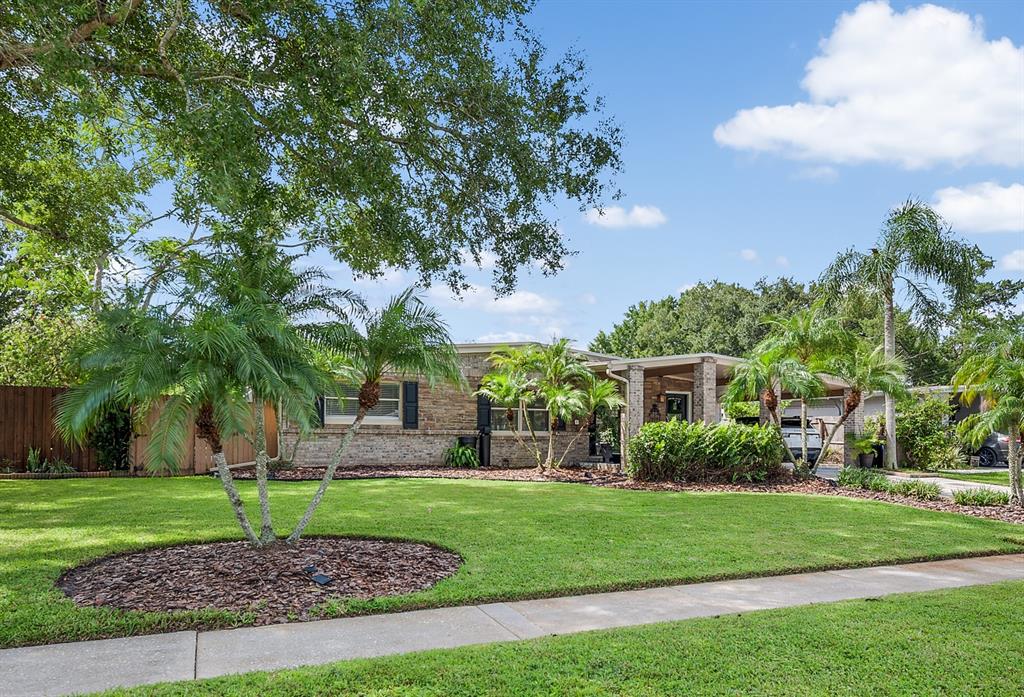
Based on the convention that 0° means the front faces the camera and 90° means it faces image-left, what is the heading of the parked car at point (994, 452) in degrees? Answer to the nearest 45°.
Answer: approximately 135°

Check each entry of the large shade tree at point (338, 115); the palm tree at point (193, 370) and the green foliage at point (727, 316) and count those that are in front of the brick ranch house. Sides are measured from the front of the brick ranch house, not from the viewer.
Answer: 2

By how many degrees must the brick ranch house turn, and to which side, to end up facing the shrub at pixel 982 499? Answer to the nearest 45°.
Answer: approximately 45° to its left

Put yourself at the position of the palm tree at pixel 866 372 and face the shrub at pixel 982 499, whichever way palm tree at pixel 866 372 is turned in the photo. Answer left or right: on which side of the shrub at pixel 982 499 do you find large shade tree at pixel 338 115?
right

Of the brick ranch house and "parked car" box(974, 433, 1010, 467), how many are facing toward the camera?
1

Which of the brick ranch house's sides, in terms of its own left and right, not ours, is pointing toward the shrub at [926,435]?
left

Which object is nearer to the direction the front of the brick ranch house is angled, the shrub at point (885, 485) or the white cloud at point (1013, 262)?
the shrub

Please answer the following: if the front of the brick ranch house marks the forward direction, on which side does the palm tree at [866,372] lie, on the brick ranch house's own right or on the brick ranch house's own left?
on the brick ranch house's own left

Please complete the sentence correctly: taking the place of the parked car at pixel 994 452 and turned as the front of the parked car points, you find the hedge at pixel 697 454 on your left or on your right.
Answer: on your left

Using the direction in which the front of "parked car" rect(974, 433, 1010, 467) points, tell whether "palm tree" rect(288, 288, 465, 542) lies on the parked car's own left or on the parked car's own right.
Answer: on the parked car's own left

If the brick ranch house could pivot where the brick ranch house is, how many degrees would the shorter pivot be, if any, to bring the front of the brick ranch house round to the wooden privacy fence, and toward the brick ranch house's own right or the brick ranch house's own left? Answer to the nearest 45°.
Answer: approximately 45° to the brick ranch house's own right

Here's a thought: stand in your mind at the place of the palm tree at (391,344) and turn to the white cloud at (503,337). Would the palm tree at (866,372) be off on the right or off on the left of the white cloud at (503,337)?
right
